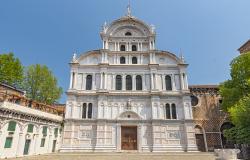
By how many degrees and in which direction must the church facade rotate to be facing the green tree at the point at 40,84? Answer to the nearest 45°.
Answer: approximately 90° to its right

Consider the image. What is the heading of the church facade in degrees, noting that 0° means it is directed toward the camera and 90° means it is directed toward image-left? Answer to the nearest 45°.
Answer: approximately 0°

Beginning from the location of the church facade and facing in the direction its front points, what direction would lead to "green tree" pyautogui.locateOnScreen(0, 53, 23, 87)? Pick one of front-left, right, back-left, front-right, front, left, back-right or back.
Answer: right
